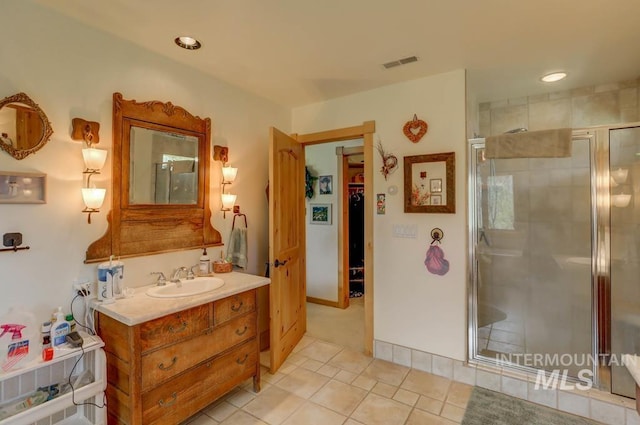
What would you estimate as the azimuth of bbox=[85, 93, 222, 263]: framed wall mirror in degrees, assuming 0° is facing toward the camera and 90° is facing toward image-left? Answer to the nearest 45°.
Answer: approximately 315°

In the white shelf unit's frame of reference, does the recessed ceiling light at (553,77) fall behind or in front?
in front

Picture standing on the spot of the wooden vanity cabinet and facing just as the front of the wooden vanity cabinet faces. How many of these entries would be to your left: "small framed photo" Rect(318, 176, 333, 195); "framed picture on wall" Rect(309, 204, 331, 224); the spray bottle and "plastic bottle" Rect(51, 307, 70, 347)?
2

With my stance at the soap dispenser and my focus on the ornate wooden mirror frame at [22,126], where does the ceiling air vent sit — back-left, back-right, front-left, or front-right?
back-left

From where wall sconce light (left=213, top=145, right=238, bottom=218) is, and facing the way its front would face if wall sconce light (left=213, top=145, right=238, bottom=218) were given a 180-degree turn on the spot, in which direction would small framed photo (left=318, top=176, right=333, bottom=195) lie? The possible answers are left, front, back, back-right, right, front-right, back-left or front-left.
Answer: right
